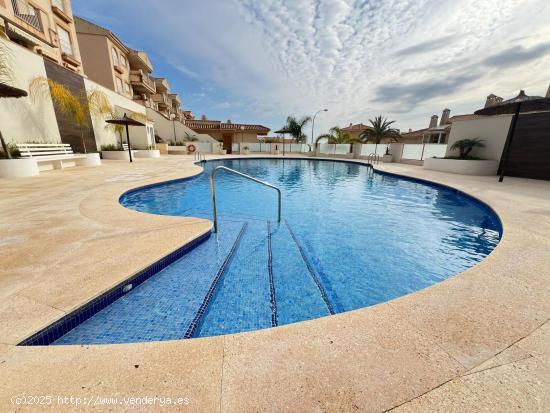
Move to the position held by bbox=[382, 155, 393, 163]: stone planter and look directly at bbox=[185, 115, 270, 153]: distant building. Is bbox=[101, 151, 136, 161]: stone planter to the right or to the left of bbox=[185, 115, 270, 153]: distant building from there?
left

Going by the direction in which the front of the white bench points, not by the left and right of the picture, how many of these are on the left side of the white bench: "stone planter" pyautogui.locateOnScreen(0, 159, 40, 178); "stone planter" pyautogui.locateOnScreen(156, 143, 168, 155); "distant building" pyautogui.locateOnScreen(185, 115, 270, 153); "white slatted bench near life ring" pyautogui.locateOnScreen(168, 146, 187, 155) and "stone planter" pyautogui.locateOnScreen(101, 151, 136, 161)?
4

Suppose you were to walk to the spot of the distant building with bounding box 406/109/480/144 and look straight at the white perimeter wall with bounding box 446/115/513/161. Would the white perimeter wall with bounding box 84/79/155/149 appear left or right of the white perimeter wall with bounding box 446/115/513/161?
right

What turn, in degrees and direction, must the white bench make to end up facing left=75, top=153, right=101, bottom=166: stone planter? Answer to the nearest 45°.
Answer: approximately 90° to its left

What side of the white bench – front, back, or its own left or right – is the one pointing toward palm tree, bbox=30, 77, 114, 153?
left

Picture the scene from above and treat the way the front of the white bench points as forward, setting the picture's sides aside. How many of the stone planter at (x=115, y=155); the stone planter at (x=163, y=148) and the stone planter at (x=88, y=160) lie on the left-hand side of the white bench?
3

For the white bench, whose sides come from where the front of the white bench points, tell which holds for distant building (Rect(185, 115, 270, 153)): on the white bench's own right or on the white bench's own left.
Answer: on the white bench's own left

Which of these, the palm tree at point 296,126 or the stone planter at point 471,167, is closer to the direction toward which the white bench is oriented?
the stone planter

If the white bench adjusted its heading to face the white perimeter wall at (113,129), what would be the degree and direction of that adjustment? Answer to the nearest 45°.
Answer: approximately 90° to its left

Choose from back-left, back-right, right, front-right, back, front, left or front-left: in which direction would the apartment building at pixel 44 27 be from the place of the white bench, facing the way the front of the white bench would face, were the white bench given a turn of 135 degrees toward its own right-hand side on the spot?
right

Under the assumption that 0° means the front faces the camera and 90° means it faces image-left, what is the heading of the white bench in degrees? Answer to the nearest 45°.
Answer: approximately 315°
